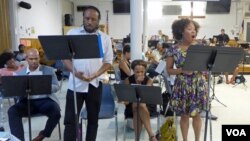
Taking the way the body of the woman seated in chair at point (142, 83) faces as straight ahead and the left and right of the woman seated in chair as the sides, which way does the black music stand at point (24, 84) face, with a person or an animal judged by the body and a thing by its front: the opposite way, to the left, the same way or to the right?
the opposite way

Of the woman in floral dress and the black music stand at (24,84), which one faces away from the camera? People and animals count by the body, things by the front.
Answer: the black music stand

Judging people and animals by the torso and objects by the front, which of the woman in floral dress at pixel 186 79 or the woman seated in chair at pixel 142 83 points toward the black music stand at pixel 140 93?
the woman seated in chair

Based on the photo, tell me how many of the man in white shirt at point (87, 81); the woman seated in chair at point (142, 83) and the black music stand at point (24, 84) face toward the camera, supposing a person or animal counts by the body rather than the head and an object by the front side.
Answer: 2

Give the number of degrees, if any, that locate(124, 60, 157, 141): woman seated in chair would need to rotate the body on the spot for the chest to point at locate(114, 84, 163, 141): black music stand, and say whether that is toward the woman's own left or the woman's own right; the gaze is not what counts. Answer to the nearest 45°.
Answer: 0° — they already face it

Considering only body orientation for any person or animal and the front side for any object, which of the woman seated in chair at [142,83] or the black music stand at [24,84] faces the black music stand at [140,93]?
the woman seated in chair

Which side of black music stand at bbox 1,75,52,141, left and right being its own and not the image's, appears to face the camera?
back

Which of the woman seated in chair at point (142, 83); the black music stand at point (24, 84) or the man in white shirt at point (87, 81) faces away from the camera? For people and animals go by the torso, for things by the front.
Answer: the black music stand

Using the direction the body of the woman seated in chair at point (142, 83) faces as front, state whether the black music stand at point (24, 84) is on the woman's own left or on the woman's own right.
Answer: on the woman's own right

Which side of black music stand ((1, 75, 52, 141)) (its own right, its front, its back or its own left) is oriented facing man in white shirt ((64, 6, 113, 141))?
right
